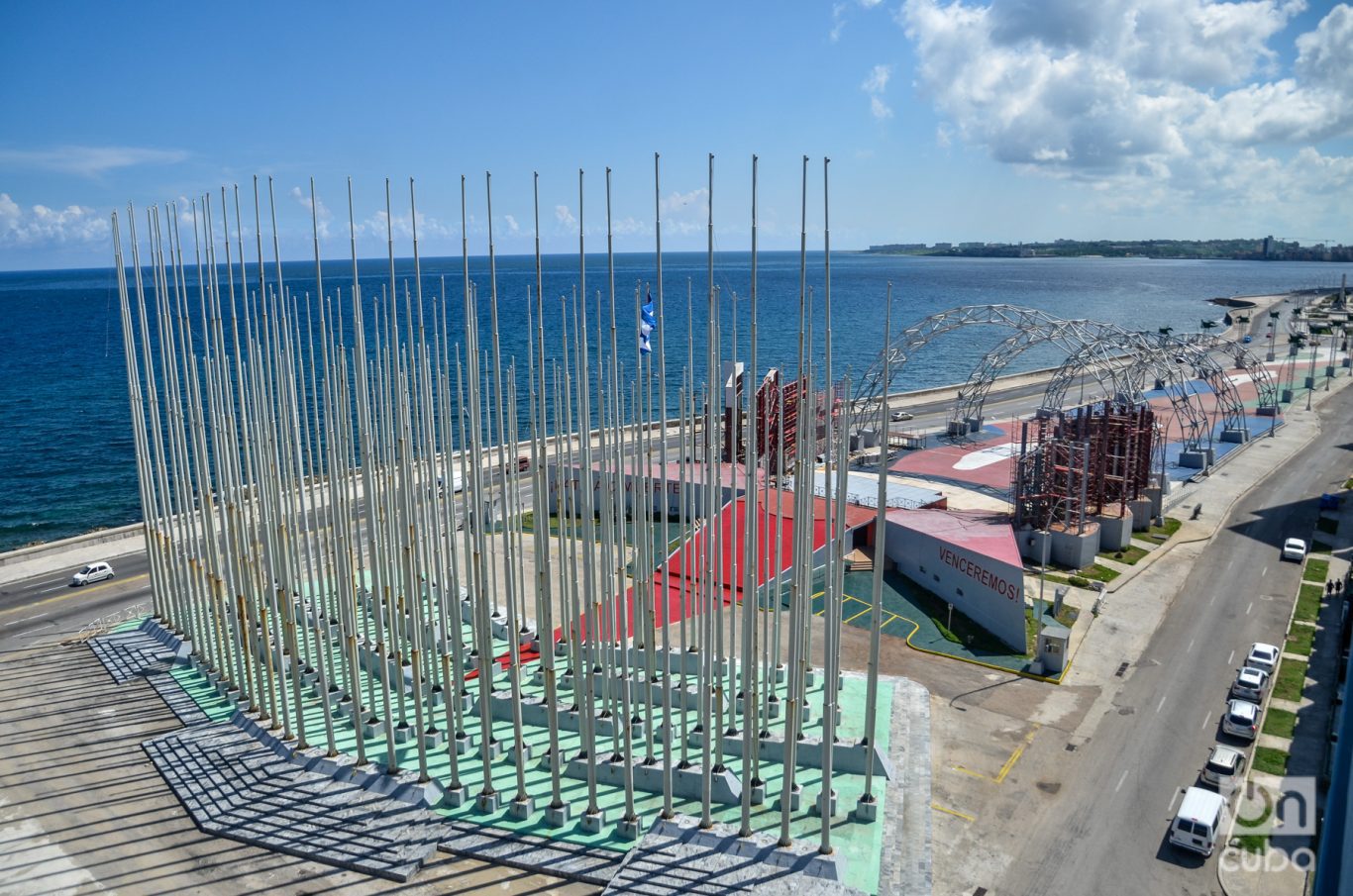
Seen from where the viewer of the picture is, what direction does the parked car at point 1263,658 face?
facing away from the viewer

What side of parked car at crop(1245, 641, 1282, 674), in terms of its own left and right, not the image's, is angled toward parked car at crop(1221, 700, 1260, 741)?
back

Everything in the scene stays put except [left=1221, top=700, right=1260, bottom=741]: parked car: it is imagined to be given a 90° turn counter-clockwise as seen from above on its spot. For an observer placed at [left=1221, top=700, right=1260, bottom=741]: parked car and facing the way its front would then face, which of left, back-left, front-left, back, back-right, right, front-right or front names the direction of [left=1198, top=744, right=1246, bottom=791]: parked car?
left

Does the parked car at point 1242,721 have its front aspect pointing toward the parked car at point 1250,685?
yes

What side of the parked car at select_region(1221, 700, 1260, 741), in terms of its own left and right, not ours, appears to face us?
back

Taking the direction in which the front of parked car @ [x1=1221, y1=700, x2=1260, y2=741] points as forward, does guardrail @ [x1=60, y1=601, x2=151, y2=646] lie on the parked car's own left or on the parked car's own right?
on the parked car's own left

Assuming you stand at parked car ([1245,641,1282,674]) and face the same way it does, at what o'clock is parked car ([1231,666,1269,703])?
parked car ([1231,666,1269,703]) is roughly at 6 o'clock from parked car ([1245,641,1282,674]).

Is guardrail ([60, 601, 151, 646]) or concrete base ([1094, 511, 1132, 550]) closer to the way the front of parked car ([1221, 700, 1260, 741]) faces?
the concrete base

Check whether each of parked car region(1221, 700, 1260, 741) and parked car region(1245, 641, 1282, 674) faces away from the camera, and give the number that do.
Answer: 2

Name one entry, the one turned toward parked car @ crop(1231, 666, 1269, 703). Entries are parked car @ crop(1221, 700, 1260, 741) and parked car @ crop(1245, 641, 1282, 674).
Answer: parked car @ crop(1221, 700, 1260, 741)

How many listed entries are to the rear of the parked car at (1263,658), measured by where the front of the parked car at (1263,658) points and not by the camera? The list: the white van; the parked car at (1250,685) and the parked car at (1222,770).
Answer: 3

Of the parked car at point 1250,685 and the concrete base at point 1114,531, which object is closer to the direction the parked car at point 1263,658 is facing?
the concrete base

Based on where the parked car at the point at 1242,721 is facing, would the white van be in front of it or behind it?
behind

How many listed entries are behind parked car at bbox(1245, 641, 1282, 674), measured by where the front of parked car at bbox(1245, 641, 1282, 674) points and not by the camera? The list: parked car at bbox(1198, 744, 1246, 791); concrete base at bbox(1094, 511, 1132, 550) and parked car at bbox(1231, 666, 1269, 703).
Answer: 2

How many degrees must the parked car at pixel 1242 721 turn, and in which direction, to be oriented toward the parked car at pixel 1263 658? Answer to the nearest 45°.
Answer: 0° — it already faces it
